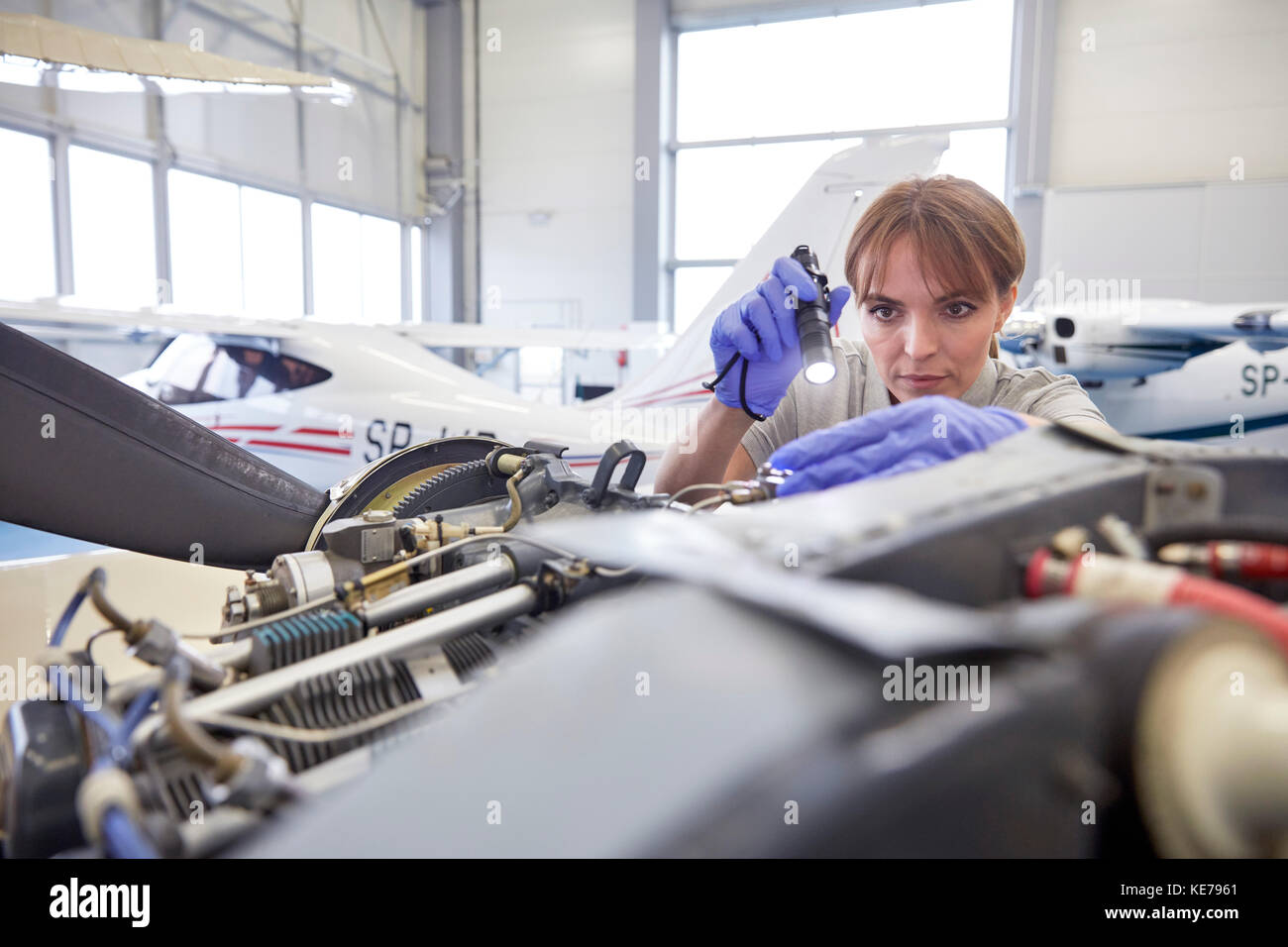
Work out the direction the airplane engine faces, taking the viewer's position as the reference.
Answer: facing away from the viewer and to the left of the viewer

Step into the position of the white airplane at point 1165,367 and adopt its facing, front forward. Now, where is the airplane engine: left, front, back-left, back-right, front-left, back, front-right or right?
left

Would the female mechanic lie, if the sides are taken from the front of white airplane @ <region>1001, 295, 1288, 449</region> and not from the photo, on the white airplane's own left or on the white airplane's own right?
on the white airplane's own left

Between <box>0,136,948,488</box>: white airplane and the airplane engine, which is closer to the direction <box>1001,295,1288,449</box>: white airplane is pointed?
the white airplane

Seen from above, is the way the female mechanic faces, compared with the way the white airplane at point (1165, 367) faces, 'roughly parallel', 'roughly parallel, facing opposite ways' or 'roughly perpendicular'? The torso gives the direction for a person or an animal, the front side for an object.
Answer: roughly perpendicular

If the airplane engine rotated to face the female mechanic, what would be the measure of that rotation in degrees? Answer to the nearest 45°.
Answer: approximately 45° to its right

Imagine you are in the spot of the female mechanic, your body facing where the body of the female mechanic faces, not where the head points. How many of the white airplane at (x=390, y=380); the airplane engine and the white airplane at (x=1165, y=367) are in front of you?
1

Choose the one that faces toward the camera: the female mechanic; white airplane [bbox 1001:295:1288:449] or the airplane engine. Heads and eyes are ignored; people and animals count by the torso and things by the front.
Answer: the female mechanic

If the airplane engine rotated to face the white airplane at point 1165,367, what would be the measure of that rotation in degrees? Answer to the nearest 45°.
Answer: approximately 90° to its right

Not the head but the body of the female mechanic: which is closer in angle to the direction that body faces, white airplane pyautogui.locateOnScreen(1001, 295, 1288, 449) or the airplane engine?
the airplane engine

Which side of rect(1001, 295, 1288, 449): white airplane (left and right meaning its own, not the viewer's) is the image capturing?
left

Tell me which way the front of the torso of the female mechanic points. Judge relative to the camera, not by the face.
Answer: toward the camera

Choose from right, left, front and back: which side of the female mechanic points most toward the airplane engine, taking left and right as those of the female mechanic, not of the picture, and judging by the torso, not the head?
front
